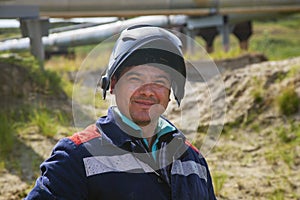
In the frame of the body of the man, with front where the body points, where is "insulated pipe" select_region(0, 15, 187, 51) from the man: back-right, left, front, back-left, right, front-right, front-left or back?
back-left

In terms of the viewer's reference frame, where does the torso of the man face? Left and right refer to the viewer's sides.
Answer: facing the viewer and to the right of the viewer

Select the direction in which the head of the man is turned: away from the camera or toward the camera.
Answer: toward the camera

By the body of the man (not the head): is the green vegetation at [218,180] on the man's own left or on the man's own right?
on the man's own left

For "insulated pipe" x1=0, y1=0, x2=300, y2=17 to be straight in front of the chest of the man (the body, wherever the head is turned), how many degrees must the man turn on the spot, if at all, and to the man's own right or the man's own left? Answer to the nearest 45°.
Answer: approximately 135° to the man's own left
